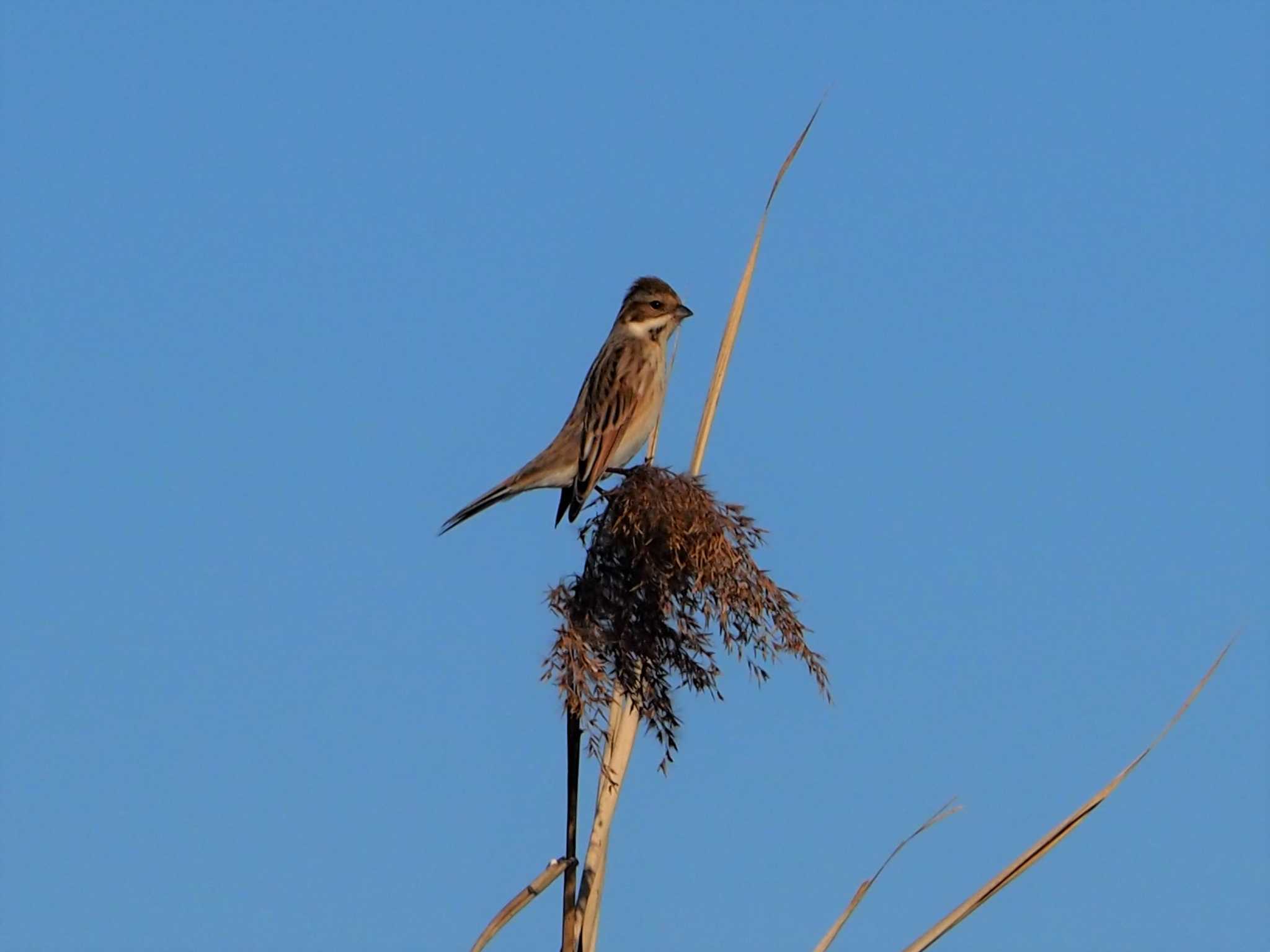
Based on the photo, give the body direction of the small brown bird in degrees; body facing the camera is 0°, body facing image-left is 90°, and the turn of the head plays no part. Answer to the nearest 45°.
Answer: approximately 270°
